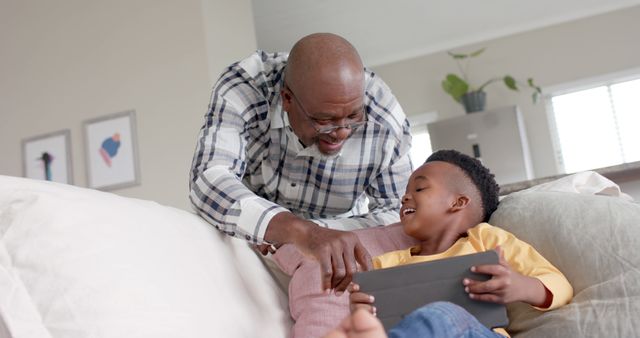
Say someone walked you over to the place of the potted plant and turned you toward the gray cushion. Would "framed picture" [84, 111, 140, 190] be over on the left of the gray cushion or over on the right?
right

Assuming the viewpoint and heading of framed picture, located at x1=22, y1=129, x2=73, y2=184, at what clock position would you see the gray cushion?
The gray cushion is roughly at 10 o'clock from the framed picture.

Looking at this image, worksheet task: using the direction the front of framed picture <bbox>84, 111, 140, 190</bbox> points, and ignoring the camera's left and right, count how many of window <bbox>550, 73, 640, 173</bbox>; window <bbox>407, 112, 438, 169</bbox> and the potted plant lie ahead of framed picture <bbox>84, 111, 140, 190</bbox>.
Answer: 0

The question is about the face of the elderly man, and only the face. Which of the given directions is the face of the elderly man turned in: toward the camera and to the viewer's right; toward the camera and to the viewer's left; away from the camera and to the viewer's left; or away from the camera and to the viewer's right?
toward the camera and to the viewer's right

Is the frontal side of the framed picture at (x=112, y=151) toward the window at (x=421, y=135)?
no

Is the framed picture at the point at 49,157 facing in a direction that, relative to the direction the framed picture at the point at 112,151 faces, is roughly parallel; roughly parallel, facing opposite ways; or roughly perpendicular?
roughly parallel

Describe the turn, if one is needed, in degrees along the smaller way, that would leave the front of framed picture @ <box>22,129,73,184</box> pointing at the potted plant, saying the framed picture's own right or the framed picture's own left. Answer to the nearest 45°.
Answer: approximately 135° to the framed picture's own left

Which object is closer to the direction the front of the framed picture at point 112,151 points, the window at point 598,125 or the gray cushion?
the gray cushion

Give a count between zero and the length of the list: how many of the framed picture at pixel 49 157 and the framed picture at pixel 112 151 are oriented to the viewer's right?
0

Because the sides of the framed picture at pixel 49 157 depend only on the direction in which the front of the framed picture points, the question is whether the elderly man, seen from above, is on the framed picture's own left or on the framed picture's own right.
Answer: on the framed picture's own left

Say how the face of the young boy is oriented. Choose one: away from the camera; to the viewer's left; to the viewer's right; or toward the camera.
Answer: to the viewer's left

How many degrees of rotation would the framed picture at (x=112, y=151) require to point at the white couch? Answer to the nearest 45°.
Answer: approximately 45° to its left

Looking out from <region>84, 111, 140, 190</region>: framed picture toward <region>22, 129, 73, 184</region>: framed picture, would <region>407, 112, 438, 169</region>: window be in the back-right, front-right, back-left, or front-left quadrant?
back-right

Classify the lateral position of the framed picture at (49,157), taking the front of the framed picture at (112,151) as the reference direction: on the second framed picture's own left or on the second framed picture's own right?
on the second framed picture's own right

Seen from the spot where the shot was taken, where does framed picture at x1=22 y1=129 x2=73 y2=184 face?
facing the viewer and to the left of the viewer
